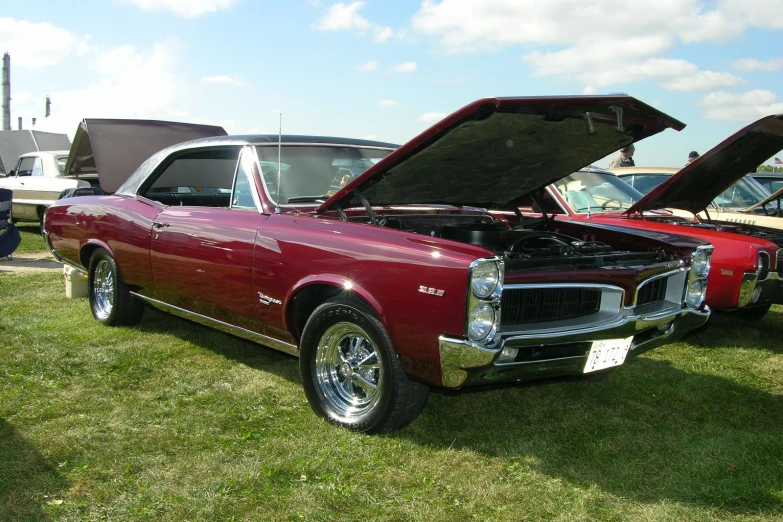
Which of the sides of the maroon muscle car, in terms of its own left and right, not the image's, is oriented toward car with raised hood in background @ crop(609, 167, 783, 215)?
left

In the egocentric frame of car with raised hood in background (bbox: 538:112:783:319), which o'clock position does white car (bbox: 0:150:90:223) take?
The white car is roughly at 5 o'clock from the car with raised hood in background.

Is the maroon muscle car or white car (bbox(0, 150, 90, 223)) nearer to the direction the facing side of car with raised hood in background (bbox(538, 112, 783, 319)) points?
the maroon muscle car

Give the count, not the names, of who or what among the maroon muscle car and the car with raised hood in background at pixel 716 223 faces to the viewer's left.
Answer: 0

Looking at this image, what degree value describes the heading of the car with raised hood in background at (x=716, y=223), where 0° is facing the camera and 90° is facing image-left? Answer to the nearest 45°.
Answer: approximately 315°

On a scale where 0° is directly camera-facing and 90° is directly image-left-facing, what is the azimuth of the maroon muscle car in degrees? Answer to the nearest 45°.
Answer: approximately 315°

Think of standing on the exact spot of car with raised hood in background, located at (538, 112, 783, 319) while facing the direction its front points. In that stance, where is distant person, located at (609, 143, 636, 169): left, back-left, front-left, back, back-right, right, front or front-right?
back-left
